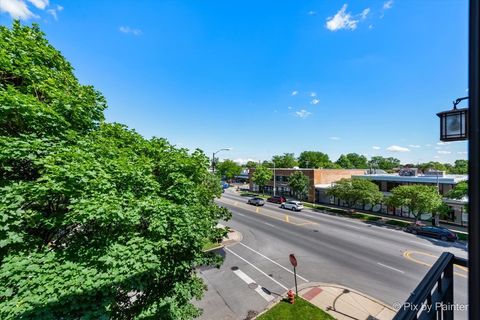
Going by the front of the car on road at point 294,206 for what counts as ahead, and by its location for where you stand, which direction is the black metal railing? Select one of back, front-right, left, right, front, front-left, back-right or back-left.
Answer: back-left

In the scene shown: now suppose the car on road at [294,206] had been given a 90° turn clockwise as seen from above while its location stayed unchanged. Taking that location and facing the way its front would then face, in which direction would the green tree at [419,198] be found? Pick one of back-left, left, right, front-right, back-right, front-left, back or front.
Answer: right

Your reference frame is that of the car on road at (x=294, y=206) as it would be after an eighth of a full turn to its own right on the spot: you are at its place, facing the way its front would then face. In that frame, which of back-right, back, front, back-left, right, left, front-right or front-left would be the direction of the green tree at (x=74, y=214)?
back

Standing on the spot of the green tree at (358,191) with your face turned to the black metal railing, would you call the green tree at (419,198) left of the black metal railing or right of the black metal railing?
left

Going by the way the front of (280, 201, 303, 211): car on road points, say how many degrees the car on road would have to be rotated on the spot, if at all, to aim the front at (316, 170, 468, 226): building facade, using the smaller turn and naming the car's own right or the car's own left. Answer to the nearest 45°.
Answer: approximately 135° to the car's own right

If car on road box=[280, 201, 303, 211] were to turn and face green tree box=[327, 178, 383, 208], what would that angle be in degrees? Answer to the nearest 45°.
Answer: approximately 180°

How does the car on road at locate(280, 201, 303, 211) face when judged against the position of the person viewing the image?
facing away from the viewer and to the left of the viewer

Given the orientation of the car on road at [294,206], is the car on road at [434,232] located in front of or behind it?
behind
